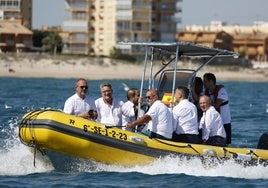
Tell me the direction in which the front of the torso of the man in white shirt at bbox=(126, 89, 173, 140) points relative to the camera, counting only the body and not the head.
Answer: to the viewer's left

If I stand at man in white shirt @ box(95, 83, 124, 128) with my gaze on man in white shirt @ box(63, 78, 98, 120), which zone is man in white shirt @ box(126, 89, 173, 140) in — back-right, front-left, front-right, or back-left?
back-left

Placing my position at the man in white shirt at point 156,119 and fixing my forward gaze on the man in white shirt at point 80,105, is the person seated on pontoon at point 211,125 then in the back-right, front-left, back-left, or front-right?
back-right

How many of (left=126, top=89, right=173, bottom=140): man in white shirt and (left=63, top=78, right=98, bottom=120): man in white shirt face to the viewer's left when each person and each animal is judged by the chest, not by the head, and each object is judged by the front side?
1

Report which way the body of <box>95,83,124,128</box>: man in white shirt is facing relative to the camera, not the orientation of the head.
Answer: toward the camera

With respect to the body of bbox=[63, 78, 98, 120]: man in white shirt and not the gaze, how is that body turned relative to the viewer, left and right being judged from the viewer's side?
facing the viewer and to the right of the viewer

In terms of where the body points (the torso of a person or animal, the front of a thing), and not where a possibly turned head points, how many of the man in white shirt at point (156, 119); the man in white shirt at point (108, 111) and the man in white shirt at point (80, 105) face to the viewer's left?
1
